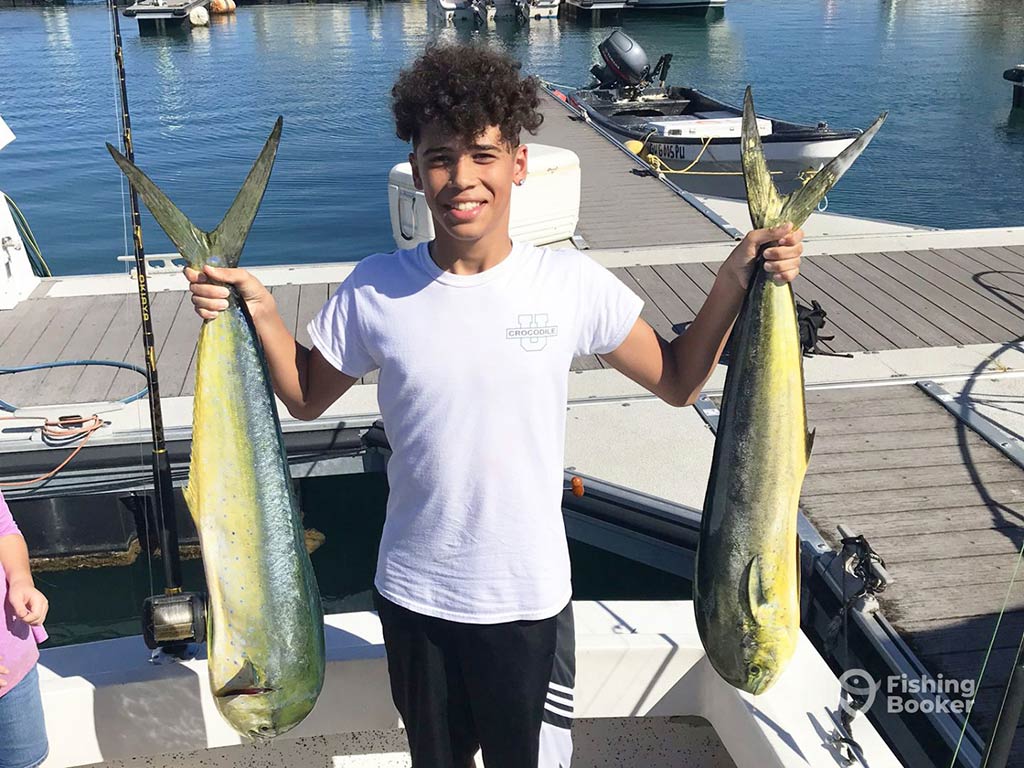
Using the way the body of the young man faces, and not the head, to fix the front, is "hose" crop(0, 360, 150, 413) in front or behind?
behind

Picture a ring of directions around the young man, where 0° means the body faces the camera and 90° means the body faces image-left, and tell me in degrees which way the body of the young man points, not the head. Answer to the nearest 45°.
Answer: approximately 0°

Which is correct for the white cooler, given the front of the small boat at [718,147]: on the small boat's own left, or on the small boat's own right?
on the small boat's own right

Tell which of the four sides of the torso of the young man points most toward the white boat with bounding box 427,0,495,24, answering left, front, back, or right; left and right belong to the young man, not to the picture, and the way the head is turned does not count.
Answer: back

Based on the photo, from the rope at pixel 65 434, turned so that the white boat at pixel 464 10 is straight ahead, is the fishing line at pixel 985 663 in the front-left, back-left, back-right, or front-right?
back-right

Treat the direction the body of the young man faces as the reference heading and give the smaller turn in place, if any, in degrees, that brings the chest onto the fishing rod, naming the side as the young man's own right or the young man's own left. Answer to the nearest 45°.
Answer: approximately 135° to the young man's own right

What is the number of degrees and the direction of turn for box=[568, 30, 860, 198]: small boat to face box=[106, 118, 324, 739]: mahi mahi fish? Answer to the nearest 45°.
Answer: approximately 45° to its right

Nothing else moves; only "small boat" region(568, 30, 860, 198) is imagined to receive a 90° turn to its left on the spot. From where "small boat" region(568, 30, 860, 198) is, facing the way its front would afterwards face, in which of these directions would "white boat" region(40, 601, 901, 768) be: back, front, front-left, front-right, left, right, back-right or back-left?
back-right

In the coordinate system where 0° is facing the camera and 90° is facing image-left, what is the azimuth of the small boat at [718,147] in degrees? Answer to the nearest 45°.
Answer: approximately 315°

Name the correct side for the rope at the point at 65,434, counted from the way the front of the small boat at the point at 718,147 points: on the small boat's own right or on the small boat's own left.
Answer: on the small boat's own right

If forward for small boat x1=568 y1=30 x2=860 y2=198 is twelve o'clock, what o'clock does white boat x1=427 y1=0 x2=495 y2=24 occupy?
The white boat is roughly at 7 o'clock from the small boat.
